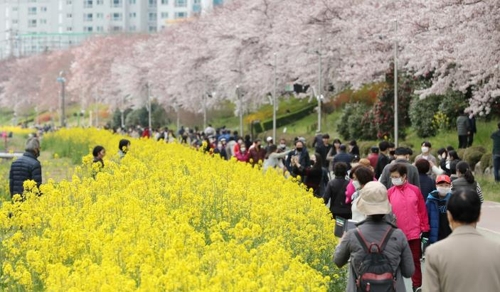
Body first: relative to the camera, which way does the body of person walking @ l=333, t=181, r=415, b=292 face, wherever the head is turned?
away from the camera

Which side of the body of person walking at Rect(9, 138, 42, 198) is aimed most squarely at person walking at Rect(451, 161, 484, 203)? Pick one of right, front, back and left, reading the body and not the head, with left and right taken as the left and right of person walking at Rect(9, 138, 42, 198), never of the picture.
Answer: right

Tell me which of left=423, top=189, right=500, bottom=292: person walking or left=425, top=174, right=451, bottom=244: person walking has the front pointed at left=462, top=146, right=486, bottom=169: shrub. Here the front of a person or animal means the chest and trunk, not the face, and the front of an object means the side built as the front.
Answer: left=423, top=189, right=500, bottom=292: person walking

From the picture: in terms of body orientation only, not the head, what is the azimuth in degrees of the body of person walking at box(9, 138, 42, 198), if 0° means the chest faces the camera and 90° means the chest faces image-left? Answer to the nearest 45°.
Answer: approximately 225°

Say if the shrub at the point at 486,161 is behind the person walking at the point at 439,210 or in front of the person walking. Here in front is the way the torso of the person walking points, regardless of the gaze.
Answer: behind

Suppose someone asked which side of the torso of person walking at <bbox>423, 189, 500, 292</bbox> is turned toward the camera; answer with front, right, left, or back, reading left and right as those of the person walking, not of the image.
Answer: back

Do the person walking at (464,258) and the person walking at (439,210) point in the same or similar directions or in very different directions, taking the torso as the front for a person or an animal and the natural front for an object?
very different directions

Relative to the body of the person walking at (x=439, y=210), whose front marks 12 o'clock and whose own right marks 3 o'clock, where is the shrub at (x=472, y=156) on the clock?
The shrub is roughly at 6 o'clock from the person walking.

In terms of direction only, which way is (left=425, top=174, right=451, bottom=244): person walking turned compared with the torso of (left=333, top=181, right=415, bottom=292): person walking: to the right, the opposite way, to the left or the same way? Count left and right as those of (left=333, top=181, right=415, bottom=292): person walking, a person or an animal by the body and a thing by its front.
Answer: the opposite way
